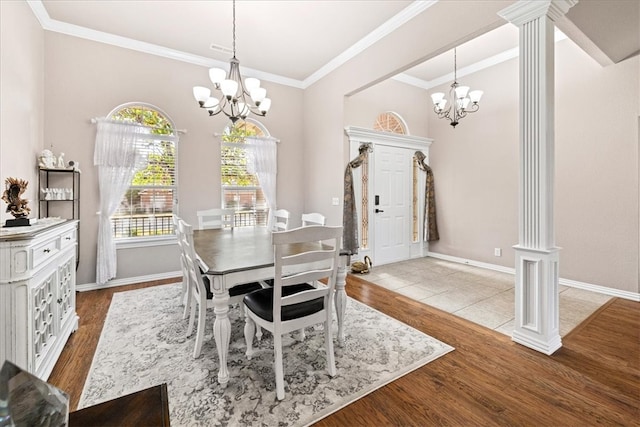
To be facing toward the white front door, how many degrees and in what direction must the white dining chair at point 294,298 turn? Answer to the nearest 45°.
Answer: approximately 90° to its right

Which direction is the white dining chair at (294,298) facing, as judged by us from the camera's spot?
facing away from the viewer and to the left of the viewer

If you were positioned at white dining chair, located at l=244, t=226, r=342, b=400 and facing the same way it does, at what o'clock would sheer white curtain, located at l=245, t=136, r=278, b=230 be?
The sheer white curtain is roughly at 1 o'clock from the white dining chair.

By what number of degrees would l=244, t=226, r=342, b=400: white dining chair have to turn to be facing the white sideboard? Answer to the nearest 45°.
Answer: approximately 45° to its left

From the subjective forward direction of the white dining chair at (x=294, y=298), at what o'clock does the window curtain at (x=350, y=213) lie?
The window curtain is roughly at 2 o'clock from the white dining chair.

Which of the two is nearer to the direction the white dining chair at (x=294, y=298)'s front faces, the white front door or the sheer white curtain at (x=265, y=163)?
the sheer white curtain

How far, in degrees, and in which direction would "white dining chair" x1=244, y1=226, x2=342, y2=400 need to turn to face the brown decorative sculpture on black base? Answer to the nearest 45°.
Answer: approximately 45° to its left
